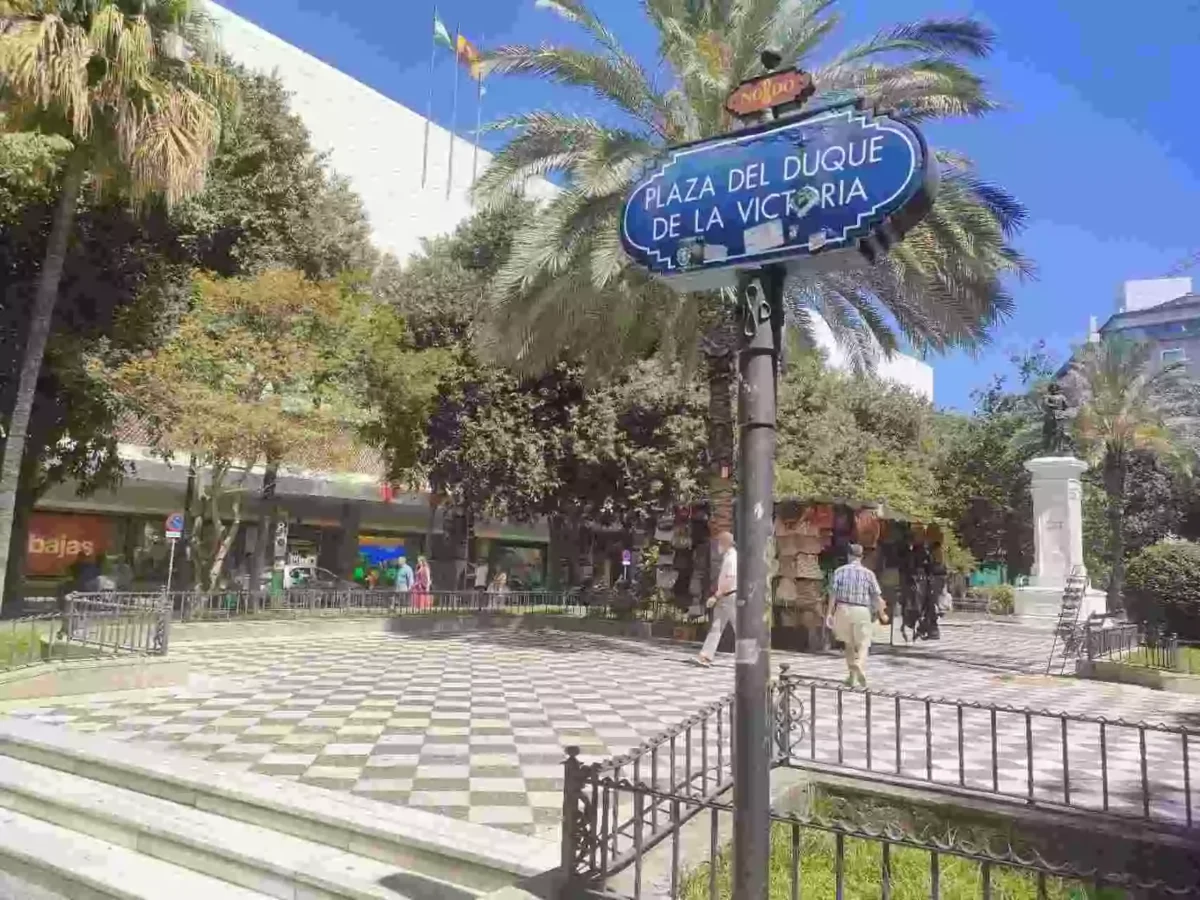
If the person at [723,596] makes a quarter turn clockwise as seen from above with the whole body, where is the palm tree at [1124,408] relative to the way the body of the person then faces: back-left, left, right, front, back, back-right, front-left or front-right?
front-right

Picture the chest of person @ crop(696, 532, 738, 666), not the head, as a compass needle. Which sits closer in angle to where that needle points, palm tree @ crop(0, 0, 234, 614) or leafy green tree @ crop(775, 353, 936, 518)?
the palm tree

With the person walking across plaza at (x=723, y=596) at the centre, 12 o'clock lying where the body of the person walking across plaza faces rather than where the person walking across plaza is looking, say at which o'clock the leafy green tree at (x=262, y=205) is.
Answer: The leafy green tree is roughly at 1 o'clock from the person walking across plaza.

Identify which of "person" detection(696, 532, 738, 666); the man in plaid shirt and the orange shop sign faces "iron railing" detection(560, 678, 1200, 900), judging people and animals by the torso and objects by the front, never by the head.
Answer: the orange shop sign

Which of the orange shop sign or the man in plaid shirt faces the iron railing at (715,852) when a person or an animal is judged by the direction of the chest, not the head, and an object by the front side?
the orange shop sign

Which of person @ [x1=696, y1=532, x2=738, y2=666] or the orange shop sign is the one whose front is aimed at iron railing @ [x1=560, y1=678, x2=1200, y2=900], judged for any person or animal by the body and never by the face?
the orange shop sign

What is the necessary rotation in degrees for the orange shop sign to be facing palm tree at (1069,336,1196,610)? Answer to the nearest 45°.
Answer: approximately 45° to its left

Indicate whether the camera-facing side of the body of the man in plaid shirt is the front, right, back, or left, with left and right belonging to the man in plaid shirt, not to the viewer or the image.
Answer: back

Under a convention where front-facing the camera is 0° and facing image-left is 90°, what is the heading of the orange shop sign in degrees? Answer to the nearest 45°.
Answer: approximately 0°

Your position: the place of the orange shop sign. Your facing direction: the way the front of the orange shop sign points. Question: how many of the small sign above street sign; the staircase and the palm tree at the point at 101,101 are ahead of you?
3

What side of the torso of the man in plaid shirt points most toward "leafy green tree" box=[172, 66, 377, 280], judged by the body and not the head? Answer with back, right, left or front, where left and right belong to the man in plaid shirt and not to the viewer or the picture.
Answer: left

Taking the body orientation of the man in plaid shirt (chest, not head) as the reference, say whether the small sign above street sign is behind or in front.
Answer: behind

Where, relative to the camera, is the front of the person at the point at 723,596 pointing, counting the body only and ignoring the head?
to the viewer's left

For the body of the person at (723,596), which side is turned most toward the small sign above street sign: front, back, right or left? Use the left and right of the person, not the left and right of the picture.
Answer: left

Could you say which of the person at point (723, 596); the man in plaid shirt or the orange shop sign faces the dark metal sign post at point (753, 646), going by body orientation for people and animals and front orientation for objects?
the orange shop sign
